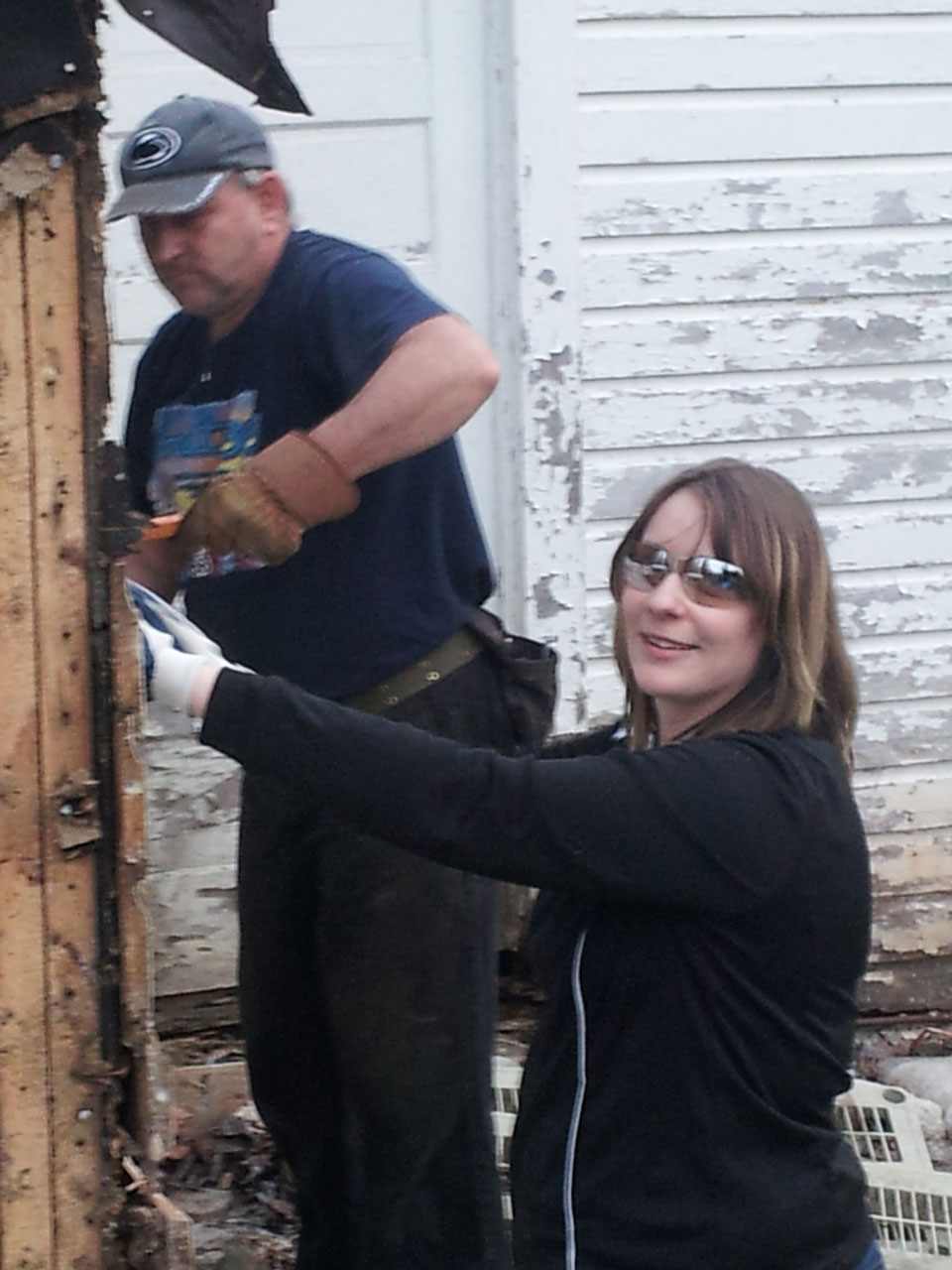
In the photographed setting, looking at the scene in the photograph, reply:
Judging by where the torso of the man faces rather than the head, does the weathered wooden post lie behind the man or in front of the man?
in front

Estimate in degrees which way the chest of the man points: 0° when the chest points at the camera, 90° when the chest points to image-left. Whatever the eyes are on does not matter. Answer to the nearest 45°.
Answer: approximately 45°

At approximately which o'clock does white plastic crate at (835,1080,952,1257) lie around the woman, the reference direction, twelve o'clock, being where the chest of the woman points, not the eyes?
The white plastic crate is roughly at 5 o'clock from the woman.

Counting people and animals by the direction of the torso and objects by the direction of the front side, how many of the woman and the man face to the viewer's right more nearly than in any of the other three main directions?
0

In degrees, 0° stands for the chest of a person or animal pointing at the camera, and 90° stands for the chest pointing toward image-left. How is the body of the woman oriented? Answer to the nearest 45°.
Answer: approximately 45°

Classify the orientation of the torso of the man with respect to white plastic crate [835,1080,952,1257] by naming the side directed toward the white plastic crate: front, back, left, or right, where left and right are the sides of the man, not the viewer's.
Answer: back

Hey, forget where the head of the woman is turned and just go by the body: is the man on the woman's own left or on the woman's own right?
on the woman's own right
